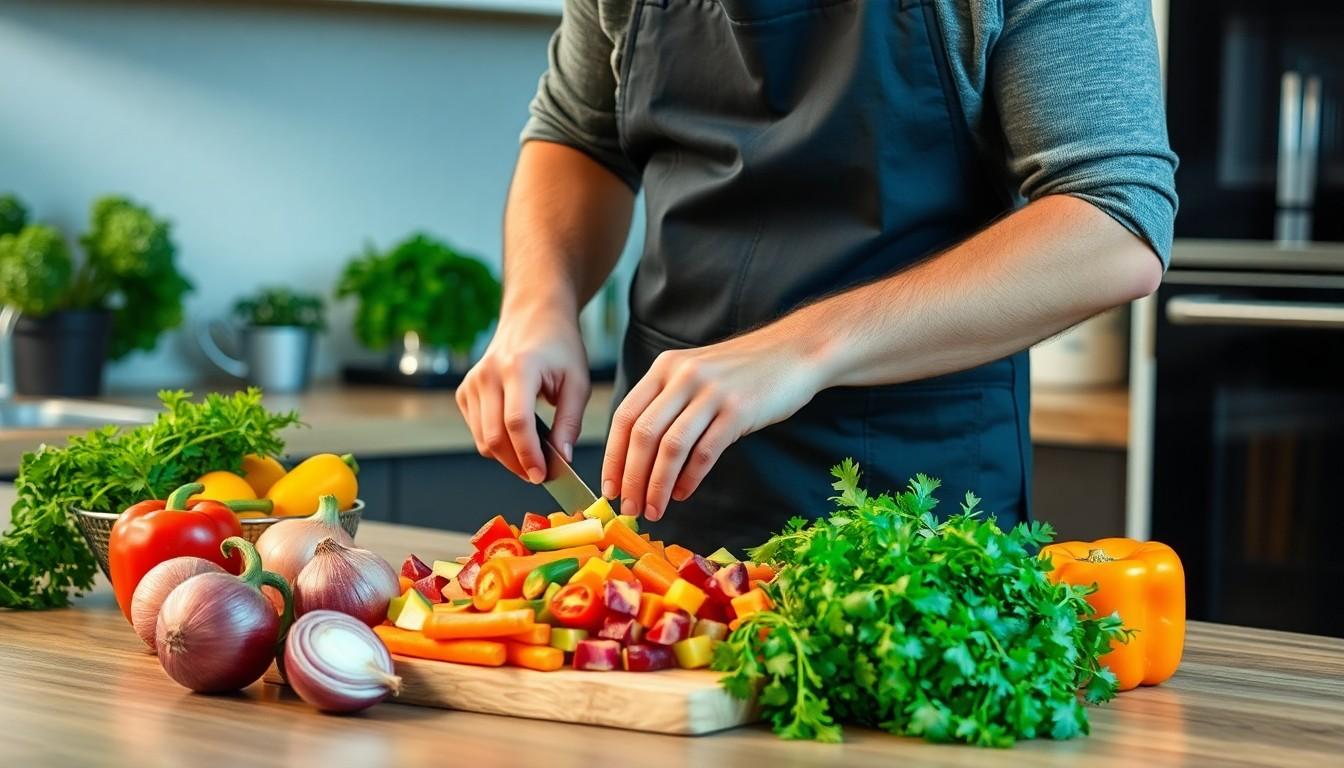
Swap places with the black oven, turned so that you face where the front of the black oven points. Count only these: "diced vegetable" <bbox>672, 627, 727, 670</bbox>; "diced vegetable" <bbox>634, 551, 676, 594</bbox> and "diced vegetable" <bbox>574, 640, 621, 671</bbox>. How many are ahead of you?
3

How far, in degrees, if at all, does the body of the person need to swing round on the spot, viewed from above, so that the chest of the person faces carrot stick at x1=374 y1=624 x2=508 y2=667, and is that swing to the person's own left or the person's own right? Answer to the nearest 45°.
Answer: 0° — they already face it

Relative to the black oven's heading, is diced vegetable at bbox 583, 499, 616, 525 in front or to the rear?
in front

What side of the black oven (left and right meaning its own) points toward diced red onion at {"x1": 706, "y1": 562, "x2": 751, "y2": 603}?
front

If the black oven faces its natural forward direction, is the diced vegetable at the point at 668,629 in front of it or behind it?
in front

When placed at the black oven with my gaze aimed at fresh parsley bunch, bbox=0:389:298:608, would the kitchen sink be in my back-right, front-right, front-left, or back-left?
front-right

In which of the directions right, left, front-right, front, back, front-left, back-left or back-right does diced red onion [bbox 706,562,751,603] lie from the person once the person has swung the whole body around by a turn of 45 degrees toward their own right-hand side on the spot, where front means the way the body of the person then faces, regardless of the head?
left

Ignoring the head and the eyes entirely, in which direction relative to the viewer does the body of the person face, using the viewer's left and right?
facing the viewer and to the left of the viewer

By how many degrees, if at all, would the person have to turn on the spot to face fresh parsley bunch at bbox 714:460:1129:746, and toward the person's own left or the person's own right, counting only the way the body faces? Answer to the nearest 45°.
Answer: approximately 45° to the person's own left

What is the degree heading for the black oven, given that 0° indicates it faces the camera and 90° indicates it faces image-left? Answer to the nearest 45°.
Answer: approximately 0°

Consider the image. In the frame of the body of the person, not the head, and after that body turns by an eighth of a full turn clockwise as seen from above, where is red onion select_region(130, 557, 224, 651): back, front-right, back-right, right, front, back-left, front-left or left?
front-left

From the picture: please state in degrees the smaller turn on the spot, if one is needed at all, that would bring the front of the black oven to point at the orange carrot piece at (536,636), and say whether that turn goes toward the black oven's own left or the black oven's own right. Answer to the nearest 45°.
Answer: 0° — it already faces it

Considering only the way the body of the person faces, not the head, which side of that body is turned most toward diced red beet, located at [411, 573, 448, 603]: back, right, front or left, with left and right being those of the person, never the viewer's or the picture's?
front

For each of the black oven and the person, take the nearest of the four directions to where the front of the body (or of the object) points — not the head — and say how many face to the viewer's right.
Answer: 0

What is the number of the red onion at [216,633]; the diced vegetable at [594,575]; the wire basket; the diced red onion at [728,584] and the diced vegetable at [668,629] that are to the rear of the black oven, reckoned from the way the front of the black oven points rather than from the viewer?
0

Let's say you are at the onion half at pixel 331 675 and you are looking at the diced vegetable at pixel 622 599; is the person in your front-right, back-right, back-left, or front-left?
front-left

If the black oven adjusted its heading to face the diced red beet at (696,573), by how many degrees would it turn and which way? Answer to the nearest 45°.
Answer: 0° — it already faces it

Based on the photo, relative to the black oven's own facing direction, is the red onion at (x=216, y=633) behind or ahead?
ahead
